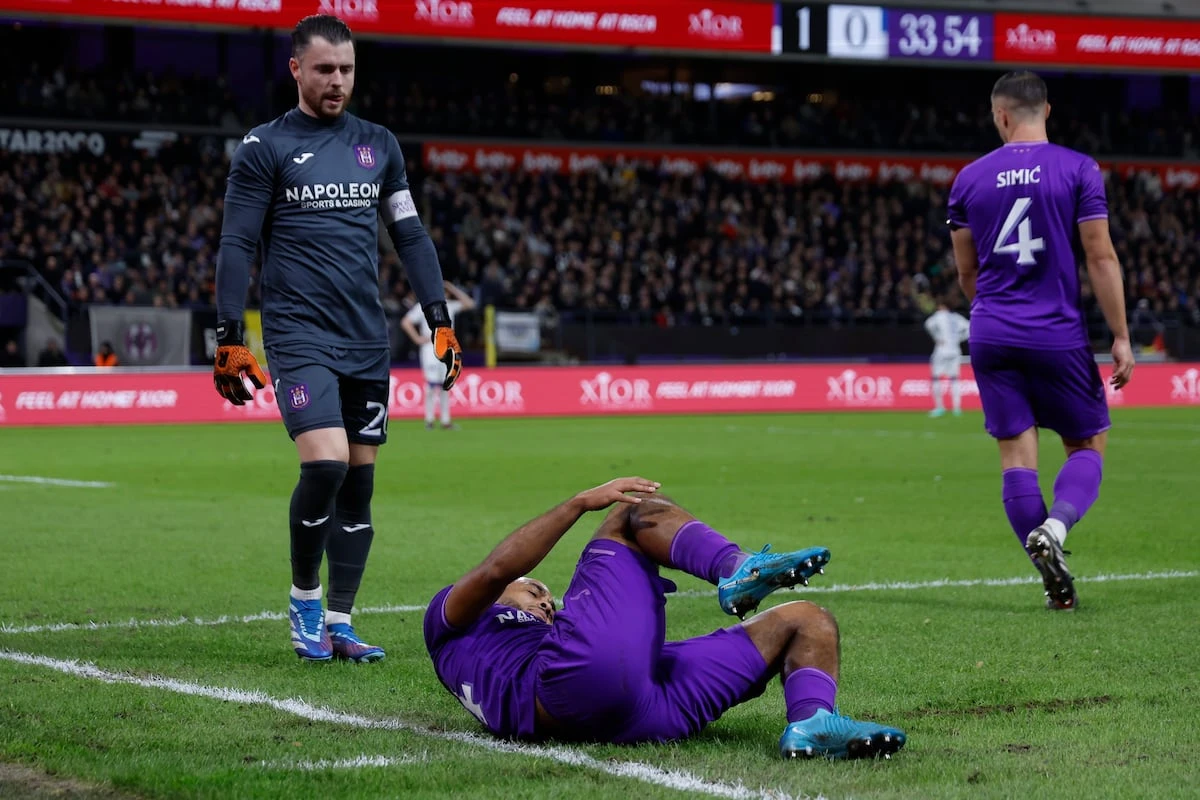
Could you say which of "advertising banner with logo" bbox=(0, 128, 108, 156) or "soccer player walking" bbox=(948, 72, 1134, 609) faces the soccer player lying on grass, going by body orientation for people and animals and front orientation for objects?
the advertising banner with logo

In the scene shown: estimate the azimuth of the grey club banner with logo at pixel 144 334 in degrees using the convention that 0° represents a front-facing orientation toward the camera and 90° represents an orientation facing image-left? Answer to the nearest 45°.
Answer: approximately 0°

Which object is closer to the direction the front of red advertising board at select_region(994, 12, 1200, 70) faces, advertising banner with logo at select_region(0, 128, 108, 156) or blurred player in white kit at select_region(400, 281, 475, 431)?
the blurred player in white kit

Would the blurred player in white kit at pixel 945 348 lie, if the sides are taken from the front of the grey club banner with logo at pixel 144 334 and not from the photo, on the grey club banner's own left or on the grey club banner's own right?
on the grey club banner's own left

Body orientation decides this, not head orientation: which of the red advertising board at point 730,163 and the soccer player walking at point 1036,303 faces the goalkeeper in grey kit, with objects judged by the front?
the red advertising board

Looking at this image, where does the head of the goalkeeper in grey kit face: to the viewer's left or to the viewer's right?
to the viewer's right

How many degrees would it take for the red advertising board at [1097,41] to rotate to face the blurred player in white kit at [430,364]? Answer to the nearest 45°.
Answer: approximately 45° to its right

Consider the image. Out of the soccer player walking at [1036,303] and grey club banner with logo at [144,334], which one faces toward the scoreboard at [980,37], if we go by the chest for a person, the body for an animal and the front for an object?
the soccer player walking
